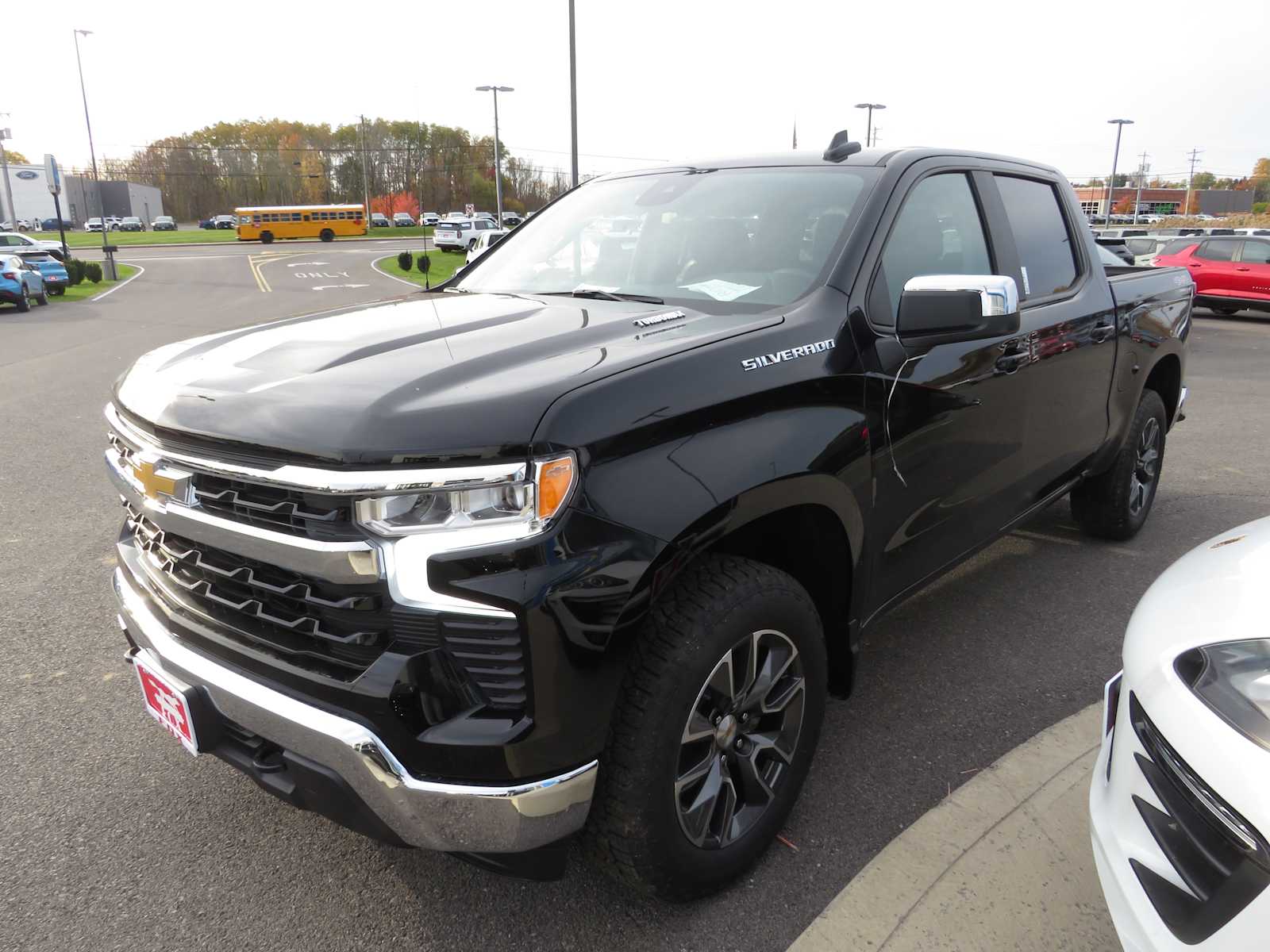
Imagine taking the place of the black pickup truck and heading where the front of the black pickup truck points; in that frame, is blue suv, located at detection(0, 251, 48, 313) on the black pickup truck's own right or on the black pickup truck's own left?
on the black pickup truck's own right

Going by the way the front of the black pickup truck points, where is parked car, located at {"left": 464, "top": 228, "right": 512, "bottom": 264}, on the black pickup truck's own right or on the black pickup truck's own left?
on the black pickup truck's own right

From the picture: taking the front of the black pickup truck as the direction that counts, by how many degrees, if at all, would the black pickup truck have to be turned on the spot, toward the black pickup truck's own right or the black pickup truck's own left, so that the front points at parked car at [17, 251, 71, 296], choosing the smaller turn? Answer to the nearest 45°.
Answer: approximately 90° to the black pickup truck's own right

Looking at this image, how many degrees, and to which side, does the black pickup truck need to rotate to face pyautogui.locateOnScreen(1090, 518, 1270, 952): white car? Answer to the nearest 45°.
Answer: approximately 90° to its left

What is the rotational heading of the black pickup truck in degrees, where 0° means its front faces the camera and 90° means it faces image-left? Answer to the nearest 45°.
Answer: approximately 45°

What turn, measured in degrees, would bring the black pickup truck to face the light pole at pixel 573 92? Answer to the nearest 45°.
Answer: approximately 135° to its right

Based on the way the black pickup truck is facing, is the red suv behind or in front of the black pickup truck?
behind
